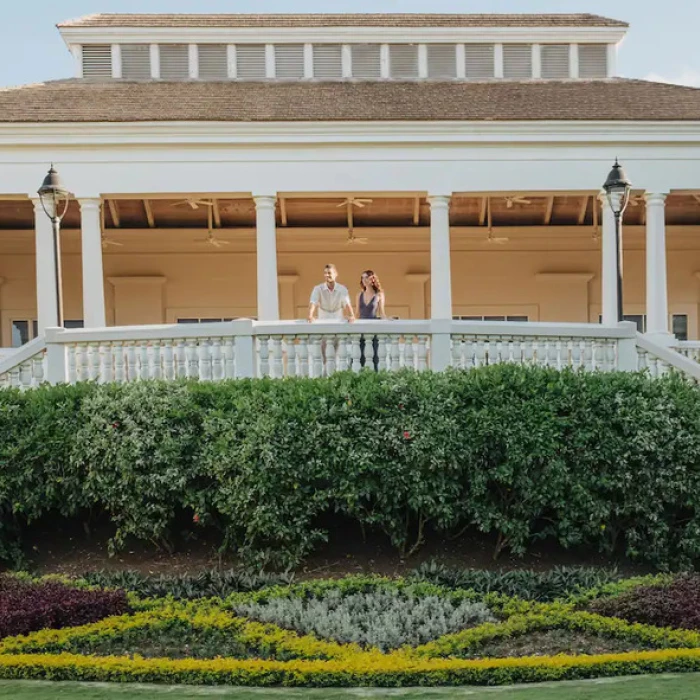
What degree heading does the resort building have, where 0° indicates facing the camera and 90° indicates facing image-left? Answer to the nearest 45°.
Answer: approximately 0°

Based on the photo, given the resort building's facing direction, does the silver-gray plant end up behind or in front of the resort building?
in front

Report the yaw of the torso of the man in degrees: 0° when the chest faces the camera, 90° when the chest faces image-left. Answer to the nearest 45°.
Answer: approximately 0°

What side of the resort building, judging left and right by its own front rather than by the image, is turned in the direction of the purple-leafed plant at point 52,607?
front

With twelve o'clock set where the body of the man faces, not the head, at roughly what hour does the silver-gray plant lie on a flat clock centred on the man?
The silver-gray plant is roughly at 12 o'clock from the man.

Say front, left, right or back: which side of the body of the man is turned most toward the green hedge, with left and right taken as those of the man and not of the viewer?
front

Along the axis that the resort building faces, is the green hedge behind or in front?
in front

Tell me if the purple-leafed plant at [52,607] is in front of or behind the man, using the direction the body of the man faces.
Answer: in front

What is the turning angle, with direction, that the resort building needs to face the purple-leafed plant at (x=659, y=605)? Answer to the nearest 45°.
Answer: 0° — it already faces it

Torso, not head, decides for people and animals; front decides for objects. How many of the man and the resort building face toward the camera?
2
